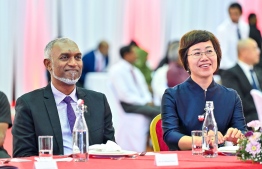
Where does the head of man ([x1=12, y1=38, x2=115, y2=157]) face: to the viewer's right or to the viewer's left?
to the viewer's right

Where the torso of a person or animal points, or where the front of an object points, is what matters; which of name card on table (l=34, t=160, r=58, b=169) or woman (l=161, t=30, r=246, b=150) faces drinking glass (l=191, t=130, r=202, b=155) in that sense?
the woman

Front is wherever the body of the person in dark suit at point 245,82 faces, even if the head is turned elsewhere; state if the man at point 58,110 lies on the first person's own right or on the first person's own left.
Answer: on the first person's own right

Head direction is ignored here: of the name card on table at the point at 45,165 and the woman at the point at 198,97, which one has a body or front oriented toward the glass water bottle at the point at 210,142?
the woman

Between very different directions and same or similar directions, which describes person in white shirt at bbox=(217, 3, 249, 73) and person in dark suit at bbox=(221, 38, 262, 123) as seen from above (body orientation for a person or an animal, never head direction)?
same or similar directions

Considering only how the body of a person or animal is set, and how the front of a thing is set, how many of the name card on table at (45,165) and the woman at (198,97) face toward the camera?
2

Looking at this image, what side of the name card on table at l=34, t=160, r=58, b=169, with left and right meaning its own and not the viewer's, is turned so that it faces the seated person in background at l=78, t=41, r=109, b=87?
back

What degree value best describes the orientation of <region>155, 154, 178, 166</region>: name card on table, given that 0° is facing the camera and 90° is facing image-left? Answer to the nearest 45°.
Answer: approximately 0°

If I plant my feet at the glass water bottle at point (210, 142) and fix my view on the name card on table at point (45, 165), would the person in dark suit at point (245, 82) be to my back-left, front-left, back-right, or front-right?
back-right

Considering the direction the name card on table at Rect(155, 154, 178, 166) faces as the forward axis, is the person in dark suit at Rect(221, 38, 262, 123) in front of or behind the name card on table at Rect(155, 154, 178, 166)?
behind

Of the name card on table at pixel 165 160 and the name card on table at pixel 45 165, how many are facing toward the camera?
2

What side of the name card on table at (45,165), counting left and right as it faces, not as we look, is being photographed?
front

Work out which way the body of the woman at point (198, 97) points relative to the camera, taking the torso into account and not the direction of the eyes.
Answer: toward the camera

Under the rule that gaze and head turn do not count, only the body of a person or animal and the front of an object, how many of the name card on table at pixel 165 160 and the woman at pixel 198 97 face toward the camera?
2

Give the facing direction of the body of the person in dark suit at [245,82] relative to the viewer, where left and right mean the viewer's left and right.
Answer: facing the viewer and to the right of the viewer

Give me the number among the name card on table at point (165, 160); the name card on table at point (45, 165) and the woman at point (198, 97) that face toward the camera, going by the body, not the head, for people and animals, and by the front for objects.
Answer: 3

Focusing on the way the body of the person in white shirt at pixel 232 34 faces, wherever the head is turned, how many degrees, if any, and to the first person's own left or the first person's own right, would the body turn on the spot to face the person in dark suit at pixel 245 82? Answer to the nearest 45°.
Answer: approximately 45° to the first person's own right

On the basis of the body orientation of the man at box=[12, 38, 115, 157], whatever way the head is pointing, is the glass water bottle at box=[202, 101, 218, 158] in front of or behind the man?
in front

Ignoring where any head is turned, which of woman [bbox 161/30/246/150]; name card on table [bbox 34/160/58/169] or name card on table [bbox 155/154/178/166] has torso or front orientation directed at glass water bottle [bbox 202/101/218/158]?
the woman
